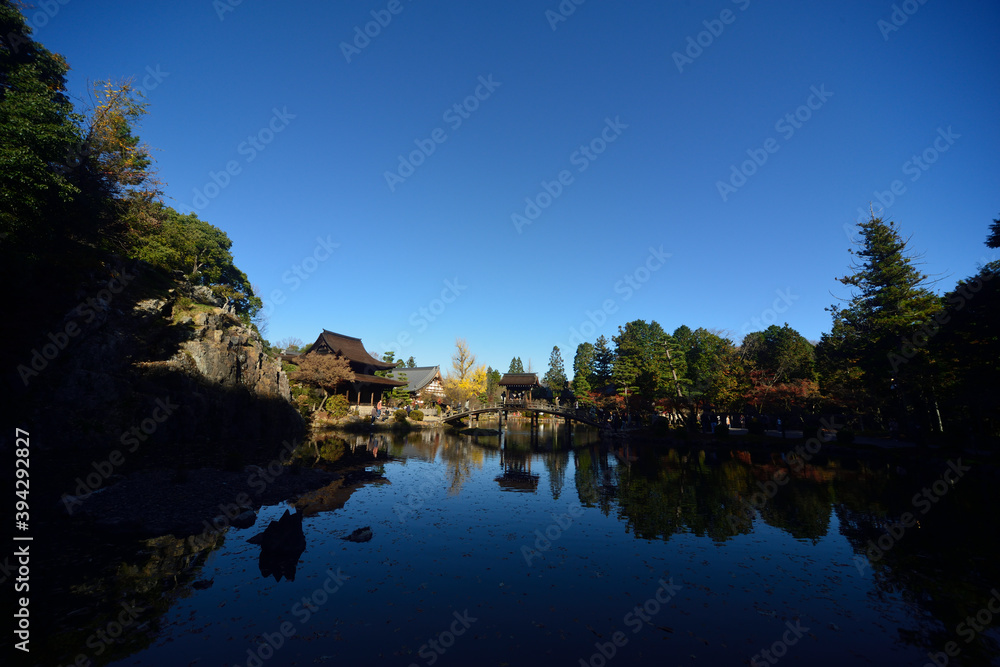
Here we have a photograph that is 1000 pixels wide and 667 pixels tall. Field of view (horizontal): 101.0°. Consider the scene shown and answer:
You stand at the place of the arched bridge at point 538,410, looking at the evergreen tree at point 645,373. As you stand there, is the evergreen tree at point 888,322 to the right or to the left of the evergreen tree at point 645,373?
right

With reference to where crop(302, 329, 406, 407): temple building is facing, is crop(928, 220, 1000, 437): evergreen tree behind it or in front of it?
in front

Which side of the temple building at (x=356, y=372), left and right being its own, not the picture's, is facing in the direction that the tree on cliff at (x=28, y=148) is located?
right

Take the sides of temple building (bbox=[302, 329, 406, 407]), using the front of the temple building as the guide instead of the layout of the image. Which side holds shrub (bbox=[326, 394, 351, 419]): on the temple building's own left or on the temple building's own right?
on the temple building's own right

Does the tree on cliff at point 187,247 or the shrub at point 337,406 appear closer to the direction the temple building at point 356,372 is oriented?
the shrub

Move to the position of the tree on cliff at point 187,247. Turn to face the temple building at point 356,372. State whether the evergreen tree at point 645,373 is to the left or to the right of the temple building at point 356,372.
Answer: right

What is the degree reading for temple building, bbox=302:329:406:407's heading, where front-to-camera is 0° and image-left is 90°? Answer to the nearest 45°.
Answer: approximately 315°

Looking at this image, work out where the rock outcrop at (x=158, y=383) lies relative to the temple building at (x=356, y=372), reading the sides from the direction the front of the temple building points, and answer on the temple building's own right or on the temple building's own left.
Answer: on the temple building's own right

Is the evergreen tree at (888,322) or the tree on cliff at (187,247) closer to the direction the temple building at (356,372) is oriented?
the evergreen tree

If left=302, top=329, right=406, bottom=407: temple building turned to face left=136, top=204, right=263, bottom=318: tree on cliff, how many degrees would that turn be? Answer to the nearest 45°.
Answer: approximately 90° to its right

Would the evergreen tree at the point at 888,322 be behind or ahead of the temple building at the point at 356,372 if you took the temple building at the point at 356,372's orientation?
ahead

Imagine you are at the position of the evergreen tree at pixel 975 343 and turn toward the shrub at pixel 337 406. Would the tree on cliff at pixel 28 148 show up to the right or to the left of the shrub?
left
